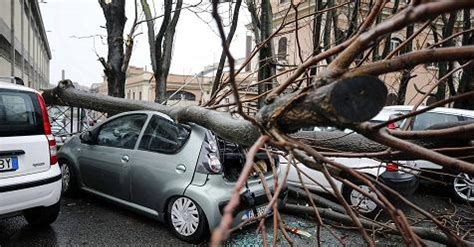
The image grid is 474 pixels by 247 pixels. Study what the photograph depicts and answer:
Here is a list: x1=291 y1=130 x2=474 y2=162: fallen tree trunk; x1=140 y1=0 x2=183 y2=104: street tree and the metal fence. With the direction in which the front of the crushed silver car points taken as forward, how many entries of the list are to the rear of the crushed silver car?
1

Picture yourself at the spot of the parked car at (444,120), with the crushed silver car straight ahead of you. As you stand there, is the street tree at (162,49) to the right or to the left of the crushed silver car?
right
